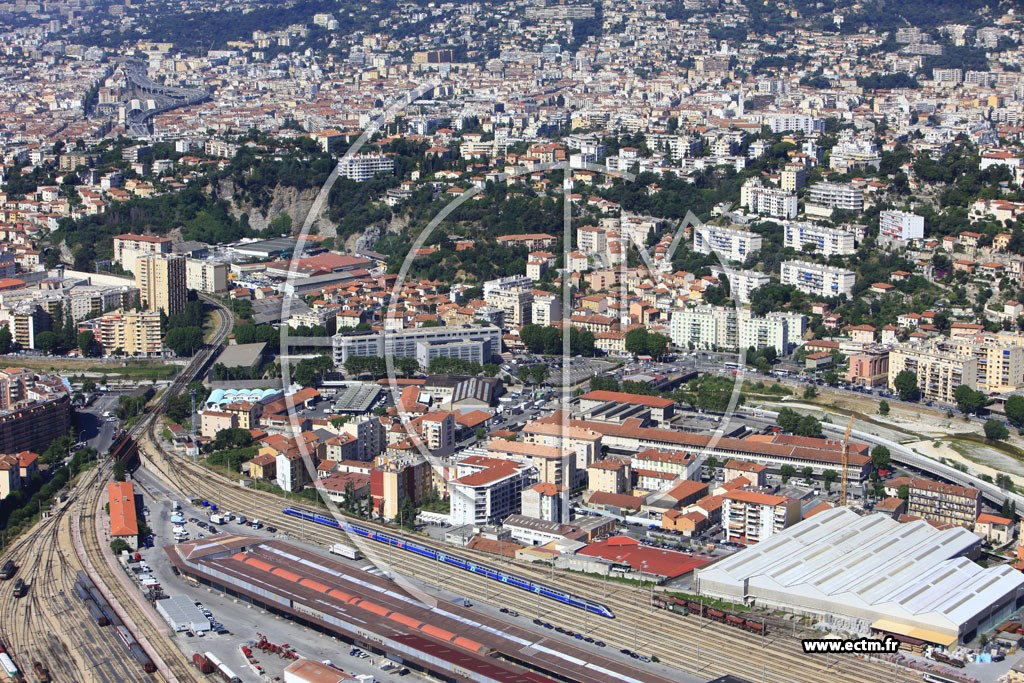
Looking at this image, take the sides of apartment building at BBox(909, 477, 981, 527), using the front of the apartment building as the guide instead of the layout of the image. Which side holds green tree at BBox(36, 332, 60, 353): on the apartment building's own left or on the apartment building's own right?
on the apartment building's own right

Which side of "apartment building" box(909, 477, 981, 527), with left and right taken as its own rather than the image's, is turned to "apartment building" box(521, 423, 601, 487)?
right

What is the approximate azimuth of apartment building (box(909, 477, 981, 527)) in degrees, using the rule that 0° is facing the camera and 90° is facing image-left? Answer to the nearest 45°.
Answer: approximately 0°

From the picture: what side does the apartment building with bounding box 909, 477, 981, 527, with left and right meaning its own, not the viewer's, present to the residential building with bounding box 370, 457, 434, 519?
right

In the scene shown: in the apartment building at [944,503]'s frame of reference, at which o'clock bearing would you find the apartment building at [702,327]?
the apartment building at [702,327] is roughly at 5 o'clock from the apartment building at [944,503].

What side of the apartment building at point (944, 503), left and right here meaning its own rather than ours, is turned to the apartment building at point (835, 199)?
back

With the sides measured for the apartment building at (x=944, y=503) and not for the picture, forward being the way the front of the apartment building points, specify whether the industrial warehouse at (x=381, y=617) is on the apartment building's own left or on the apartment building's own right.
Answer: on the apartment building's own right

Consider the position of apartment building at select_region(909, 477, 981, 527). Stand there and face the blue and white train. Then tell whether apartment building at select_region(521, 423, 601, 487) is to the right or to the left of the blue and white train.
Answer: right

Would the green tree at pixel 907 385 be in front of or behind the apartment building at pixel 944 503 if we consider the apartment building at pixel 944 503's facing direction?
behind

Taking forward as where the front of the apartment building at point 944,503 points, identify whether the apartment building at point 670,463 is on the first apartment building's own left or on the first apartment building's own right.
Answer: on the first apartment building's own right

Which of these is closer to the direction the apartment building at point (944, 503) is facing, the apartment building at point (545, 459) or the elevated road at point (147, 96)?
the apartment building

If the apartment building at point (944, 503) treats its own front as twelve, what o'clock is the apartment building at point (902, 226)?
the apartment building at point (902, 226) is roughly at 6 o'clock from the apartment building at point (944, 503).

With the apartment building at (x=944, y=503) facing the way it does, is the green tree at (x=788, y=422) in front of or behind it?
behind

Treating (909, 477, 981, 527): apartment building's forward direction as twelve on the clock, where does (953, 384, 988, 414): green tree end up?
The green tree is roughly at 6 o'clock from the apartment building.
